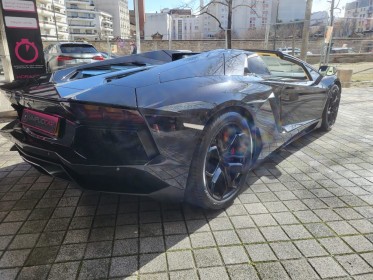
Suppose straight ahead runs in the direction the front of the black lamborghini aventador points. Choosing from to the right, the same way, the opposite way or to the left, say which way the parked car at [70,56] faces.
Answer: to the left

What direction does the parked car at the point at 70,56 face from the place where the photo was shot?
facing away from the viewer and to the left of the viewer

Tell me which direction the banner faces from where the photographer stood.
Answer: facing the viewer

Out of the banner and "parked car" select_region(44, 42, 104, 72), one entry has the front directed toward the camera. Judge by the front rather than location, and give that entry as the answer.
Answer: the banner

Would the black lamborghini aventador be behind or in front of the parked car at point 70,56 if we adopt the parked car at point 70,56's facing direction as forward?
behind

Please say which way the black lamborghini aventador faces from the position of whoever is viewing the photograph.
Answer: facing away from the viewer and to the right of the viewer

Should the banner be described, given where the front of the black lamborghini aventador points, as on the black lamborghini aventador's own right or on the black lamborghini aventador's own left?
on the black lamborghini aventador's own left

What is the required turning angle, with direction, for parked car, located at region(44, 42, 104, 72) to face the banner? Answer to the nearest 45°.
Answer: approximately 135° to its left

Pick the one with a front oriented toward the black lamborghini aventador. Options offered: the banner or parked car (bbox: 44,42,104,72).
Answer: the banner

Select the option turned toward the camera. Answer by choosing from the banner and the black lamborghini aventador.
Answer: the banner

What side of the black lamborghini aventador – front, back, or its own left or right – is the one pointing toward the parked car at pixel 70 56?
left

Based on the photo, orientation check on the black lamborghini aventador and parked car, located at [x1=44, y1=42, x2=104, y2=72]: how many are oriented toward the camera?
0

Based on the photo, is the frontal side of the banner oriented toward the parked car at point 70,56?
no

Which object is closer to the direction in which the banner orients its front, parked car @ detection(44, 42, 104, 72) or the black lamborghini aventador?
the black lamborghini aventador

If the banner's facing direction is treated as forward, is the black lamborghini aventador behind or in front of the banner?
in front
